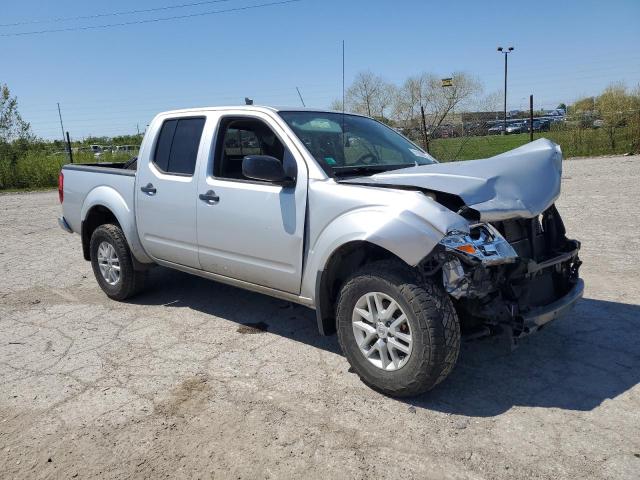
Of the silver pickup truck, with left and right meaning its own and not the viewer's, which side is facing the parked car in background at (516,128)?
left

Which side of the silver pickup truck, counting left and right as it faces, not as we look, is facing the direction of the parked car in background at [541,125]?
left

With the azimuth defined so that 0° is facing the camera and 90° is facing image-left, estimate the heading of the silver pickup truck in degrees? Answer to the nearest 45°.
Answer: approximately 315°

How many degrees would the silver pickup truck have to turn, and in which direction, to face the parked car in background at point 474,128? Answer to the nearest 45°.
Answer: approximately 135° to its left
